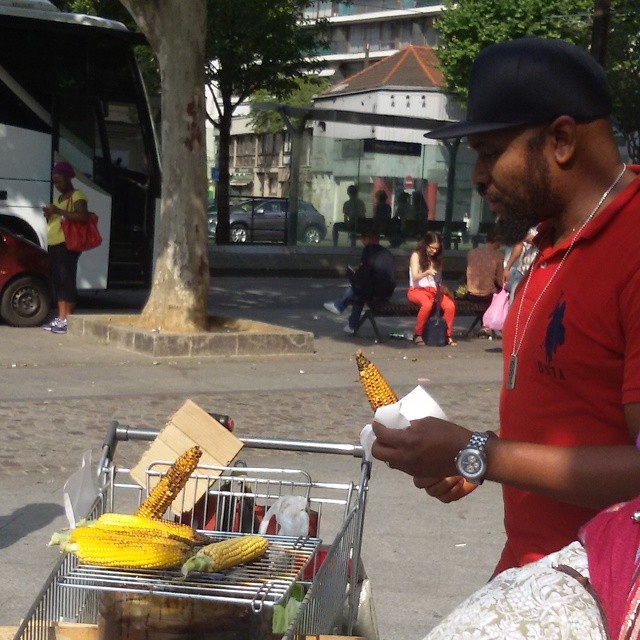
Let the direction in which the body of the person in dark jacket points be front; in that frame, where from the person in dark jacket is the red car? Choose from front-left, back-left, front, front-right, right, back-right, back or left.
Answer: front

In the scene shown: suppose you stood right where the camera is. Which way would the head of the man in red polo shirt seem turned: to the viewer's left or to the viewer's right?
to the viewer's left

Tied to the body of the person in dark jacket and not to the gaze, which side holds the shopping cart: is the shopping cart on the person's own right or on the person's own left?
on the person's own left

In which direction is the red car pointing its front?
to the viewer's right

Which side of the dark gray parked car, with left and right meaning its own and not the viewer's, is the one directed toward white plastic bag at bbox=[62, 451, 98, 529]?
left

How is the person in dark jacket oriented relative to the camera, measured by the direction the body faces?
to the viewer's left

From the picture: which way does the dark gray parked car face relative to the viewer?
to the viewer's left

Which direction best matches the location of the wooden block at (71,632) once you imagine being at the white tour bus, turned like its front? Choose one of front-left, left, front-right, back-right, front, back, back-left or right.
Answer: right

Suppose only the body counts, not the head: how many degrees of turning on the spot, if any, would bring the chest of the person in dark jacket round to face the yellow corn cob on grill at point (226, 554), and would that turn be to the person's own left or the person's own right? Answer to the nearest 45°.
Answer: approximately 90° to the person's own left

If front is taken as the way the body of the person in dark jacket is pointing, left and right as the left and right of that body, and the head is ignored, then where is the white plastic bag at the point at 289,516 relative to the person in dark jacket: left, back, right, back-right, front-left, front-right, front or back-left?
left
